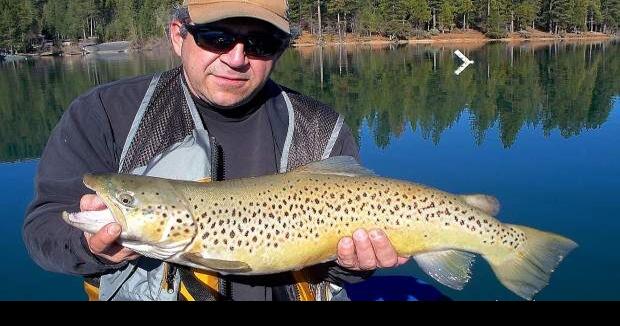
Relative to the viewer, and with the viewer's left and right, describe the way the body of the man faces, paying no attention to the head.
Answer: facing the viewer
